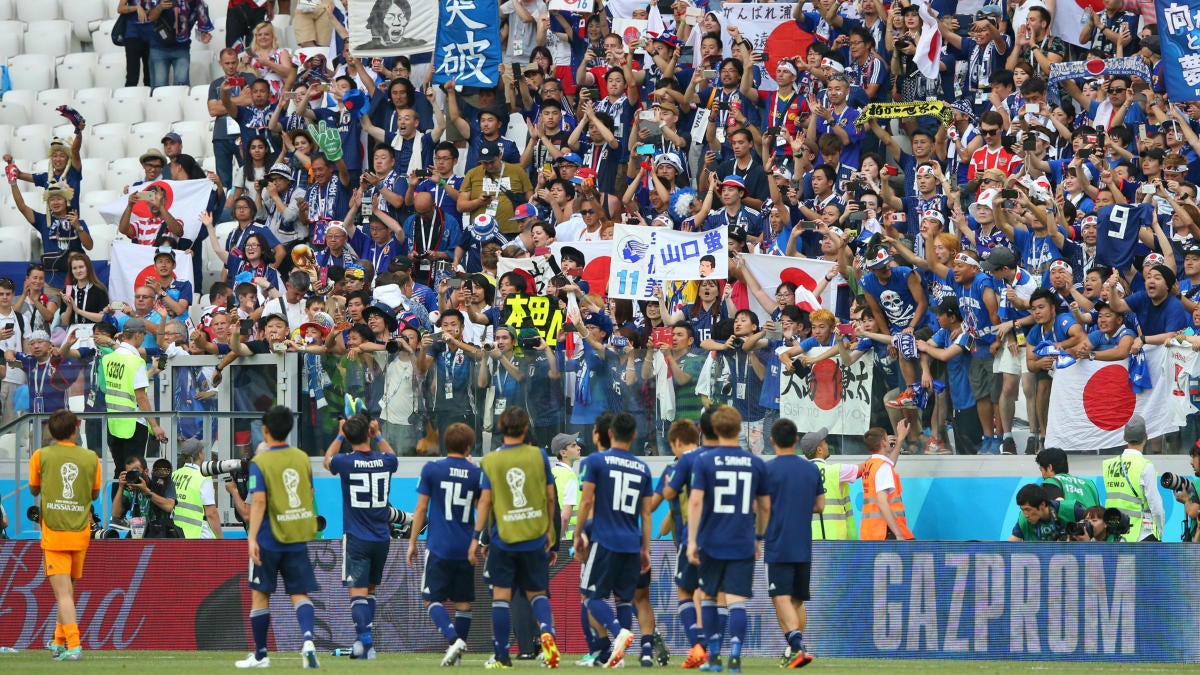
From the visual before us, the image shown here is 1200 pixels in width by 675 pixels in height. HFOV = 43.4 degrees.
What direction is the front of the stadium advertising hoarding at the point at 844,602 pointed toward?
toward the camera

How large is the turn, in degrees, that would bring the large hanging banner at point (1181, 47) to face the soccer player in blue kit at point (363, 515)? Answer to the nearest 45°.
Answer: approximately 45° to its right

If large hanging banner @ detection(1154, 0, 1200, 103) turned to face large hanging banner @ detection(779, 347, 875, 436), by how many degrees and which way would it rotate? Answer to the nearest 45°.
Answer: approximately 45° to its right

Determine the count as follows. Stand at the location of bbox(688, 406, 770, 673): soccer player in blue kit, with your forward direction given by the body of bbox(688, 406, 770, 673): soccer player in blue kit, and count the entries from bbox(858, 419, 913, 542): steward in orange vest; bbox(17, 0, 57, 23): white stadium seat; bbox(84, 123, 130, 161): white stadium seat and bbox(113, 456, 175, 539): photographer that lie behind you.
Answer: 0

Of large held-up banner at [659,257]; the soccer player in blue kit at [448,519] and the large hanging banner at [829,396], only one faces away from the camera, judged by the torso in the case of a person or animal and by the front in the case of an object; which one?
the soccer player in blue kit

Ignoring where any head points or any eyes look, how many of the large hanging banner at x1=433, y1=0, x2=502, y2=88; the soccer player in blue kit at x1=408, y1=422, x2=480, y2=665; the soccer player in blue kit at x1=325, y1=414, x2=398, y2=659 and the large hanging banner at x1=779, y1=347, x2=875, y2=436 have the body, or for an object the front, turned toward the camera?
2

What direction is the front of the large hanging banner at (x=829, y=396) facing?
toward the camera

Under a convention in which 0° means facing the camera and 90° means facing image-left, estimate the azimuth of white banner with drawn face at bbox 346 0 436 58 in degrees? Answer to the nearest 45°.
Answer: approximately 0°

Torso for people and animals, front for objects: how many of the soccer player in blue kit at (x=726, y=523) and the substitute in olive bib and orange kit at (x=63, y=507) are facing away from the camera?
2

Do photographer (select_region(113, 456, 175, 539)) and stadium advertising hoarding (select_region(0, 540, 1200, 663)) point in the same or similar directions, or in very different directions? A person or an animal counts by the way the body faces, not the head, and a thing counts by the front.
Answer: same or similar directions

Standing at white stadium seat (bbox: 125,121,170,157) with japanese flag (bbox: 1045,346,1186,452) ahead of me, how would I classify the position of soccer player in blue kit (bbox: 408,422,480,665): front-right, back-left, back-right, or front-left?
front-right

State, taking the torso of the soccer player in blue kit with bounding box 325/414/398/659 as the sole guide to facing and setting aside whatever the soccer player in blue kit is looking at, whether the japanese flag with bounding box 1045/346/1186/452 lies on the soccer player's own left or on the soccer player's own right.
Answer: on the soccer player's own right

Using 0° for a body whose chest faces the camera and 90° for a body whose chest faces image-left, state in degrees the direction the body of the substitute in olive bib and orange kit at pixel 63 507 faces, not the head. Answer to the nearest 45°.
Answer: approximately 180°

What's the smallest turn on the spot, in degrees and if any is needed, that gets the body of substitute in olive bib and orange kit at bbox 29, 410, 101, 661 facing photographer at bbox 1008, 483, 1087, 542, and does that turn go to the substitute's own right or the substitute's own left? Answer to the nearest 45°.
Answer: approximately 90° to the substitute's own right

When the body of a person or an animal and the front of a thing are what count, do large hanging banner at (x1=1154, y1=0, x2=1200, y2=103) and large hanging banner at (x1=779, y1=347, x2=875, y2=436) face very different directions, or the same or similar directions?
same or similar directions

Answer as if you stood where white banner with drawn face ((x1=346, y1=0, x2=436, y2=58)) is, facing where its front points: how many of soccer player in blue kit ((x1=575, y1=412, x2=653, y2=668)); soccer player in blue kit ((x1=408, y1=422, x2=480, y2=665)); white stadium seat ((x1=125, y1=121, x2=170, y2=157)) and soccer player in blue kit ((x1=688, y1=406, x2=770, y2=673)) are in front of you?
3

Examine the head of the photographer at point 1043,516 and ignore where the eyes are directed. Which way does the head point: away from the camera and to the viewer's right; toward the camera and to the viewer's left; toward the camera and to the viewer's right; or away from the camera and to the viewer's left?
toward the camera and to the viewer's left
